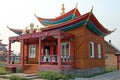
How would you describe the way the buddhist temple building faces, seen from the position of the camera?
facing the viewer and to the left of the viewer
